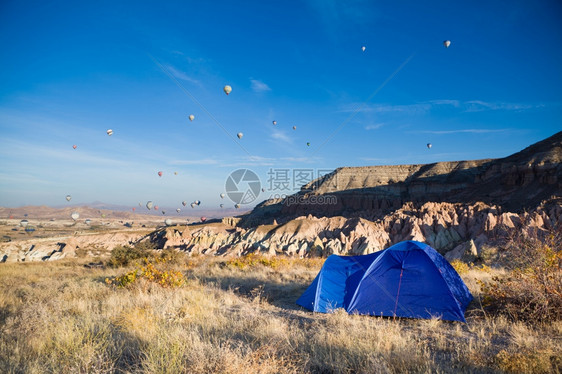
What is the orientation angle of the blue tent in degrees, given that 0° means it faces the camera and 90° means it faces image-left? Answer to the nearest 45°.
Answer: approximately 90°

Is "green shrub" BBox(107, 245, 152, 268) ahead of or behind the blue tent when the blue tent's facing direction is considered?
ahead
